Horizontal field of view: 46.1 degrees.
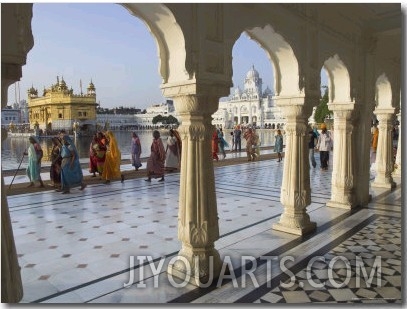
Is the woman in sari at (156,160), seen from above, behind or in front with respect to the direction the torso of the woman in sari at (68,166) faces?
behind

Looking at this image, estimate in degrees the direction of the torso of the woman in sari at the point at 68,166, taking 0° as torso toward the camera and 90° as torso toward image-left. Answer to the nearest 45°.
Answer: approximately 90°

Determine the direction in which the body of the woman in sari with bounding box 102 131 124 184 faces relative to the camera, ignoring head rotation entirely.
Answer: to the viewer's left

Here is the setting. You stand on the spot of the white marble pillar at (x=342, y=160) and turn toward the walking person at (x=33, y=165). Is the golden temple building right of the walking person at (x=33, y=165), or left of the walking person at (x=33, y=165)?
right

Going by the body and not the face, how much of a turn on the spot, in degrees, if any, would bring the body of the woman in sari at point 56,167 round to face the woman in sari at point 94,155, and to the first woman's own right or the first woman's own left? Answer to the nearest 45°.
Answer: approximately 135° to the first woman's own right

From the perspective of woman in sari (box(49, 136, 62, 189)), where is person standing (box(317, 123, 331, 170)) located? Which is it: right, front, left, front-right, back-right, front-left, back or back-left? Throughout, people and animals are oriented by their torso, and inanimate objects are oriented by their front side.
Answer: back

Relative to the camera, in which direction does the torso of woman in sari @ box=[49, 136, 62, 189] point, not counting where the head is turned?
to the viewer's left

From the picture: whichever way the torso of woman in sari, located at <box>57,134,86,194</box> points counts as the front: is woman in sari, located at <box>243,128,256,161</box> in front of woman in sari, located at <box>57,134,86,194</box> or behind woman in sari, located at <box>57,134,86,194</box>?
behind

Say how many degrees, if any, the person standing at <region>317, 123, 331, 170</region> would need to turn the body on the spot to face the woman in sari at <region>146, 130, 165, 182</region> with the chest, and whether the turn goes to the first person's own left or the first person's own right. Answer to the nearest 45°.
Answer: approximately 45° to the first person's own right

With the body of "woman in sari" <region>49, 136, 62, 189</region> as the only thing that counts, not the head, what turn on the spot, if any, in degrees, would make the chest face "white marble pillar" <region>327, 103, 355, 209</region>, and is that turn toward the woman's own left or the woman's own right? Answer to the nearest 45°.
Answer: approximately 135° to the woman's own left

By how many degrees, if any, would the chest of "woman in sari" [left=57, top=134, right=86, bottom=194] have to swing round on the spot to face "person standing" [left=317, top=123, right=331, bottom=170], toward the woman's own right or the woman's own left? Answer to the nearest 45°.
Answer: approximately 180°

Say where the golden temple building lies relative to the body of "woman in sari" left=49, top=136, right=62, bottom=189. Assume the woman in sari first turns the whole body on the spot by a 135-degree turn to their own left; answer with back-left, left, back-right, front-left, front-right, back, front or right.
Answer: back-left
